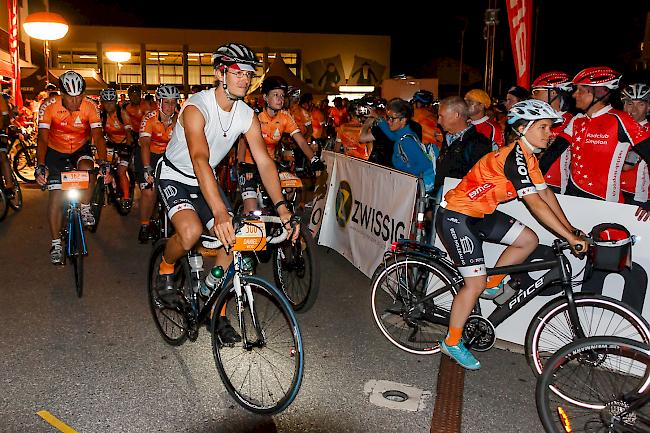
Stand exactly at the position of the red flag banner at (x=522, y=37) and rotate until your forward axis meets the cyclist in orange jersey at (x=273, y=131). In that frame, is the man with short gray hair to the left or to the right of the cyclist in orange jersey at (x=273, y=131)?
left

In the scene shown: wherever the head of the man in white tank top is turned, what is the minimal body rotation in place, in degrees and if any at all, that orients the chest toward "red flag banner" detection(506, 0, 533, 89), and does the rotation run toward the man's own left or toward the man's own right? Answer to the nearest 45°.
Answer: approximately 90° to the man's own left

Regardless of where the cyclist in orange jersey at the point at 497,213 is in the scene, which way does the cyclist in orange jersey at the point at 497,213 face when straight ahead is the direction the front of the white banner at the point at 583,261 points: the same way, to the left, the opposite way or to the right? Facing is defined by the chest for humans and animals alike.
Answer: to the left

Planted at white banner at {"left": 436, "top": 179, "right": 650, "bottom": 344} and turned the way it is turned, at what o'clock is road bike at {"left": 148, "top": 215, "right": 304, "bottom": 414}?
The road bike is roughly at 2 o'clock from the white banner.

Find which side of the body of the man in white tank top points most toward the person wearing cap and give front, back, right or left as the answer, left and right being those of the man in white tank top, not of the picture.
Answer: left

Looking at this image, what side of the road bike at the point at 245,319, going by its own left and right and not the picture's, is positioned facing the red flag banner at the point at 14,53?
back

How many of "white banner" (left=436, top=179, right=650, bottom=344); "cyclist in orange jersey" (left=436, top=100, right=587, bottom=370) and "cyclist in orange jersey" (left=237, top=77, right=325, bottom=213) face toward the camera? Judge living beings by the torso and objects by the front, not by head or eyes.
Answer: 2

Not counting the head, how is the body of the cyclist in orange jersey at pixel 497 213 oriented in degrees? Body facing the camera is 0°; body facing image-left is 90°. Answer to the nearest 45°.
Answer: approximately 270°

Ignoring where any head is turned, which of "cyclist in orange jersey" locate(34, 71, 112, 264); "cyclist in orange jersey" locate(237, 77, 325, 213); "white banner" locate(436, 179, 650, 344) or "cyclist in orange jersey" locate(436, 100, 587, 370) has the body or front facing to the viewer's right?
"cyclist in orange jersey" locate(436, 100, 587, 370)

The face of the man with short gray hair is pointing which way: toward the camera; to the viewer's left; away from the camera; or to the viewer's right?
to the viewer's left

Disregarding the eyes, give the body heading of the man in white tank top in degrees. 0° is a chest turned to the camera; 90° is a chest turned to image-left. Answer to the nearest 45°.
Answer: approximately 315°

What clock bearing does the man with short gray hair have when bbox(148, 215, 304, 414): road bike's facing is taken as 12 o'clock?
The man with short gray hair is roughly at 9 o'clock from the road bike.

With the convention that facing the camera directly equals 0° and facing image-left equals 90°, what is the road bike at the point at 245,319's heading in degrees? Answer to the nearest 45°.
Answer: approximately 315°
